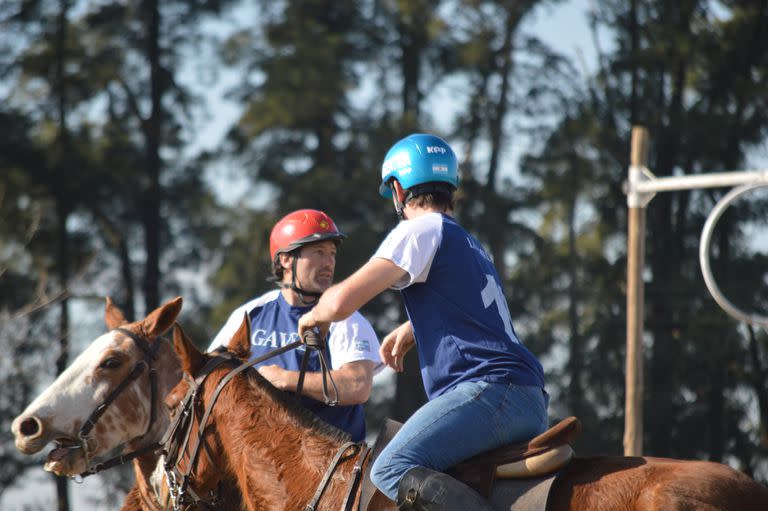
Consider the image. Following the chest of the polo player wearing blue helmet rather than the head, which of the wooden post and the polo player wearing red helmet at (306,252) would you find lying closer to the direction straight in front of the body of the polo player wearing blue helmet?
the polo player wearing red helmet

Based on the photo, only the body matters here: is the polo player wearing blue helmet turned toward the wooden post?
no

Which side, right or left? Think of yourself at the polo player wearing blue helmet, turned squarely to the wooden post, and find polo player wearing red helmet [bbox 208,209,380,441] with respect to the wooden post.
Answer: left

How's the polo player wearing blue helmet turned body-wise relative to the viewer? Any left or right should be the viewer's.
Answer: facing away from the viewer and to the left of the viewer

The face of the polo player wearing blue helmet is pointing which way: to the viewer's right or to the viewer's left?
to the viewer's left

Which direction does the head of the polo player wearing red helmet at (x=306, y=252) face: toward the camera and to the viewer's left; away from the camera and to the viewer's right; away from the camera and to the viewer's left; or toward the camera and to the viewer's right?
toward the camera and to the viewer's right

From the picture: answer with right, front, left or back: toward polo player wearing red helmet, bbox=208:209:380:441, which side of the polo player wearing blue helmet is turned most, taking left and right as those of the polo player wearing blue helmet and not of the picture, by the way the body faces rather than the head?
front

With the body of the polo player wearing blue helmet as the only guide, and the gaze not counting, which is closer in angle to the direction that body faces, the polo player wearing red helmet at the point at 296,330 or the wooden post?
the polo player wearing red helmet

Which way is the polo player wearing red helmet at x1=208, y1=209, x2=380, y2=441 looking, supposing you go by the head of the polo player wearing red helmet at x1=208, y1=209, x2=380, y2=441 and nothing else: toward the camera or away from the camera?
toward the camera
